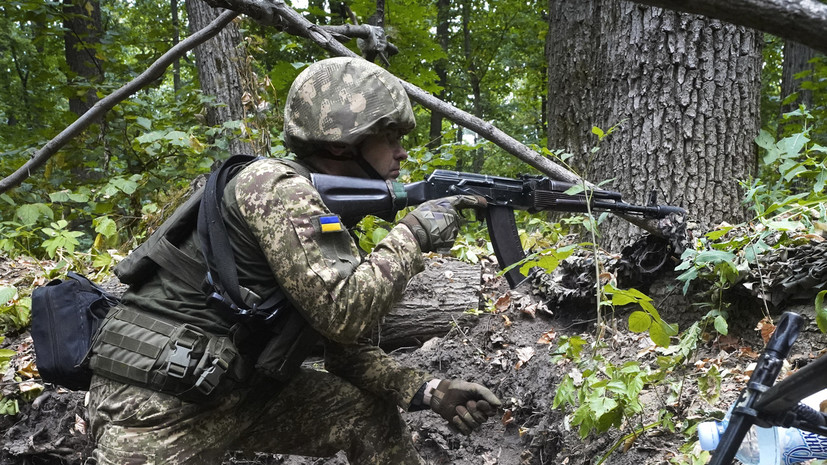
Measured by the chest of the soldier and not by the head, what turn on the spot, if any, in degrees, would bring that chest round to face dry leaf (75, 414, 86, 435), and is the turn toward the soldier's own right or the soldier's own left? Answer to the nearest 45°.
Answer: approximately 135° to the soldier's own left

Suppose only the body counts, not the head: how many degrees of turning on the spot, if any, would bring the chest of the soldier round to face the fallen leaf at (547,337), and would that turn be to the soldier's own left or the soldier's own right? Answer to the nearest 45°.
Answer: approximately 45° to the soldier's own left

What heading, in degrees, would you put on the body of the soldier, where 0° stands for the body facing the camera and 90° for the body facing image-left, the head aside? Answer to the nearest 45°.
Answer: approximately 270°

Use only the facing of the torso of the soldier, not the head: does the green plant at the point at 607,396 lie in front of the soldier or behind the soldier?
in front

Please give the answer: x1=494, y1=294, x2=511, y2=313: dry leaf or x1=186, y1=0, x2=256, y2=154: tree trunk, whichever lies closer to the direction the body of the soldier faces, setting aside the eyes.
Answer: the dry leaf

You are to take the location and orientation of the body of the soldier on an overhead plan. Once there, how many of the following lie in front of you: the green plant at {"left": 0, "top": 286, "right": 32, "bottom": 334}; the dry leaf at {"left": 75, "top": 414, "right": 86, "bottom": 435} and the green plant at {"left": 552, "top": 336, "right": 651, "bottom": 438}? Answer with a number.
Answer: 1

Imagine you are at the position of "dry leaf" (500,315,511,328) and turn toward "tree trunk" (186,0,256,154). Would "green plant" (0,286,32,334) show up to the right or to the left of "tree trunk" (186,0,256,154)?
left

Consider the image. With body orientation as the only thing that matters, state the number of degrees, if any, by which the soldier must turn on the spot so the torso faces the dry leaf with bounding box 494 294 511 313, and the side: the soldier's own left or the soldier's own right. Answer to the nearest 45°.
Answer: approximately 45° to the soldier's own left

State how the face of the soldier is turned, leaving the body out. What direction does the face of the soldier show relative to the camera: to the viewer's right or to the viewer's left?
to the viewer's right

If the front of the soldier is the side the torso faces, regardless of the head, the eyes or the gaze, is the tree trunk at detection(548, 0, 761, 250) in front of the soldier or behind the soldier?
in front

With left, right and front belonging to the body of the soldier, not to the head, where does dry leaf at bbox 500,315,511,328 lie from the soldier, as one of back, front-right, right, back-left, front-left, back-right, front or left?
front-left
